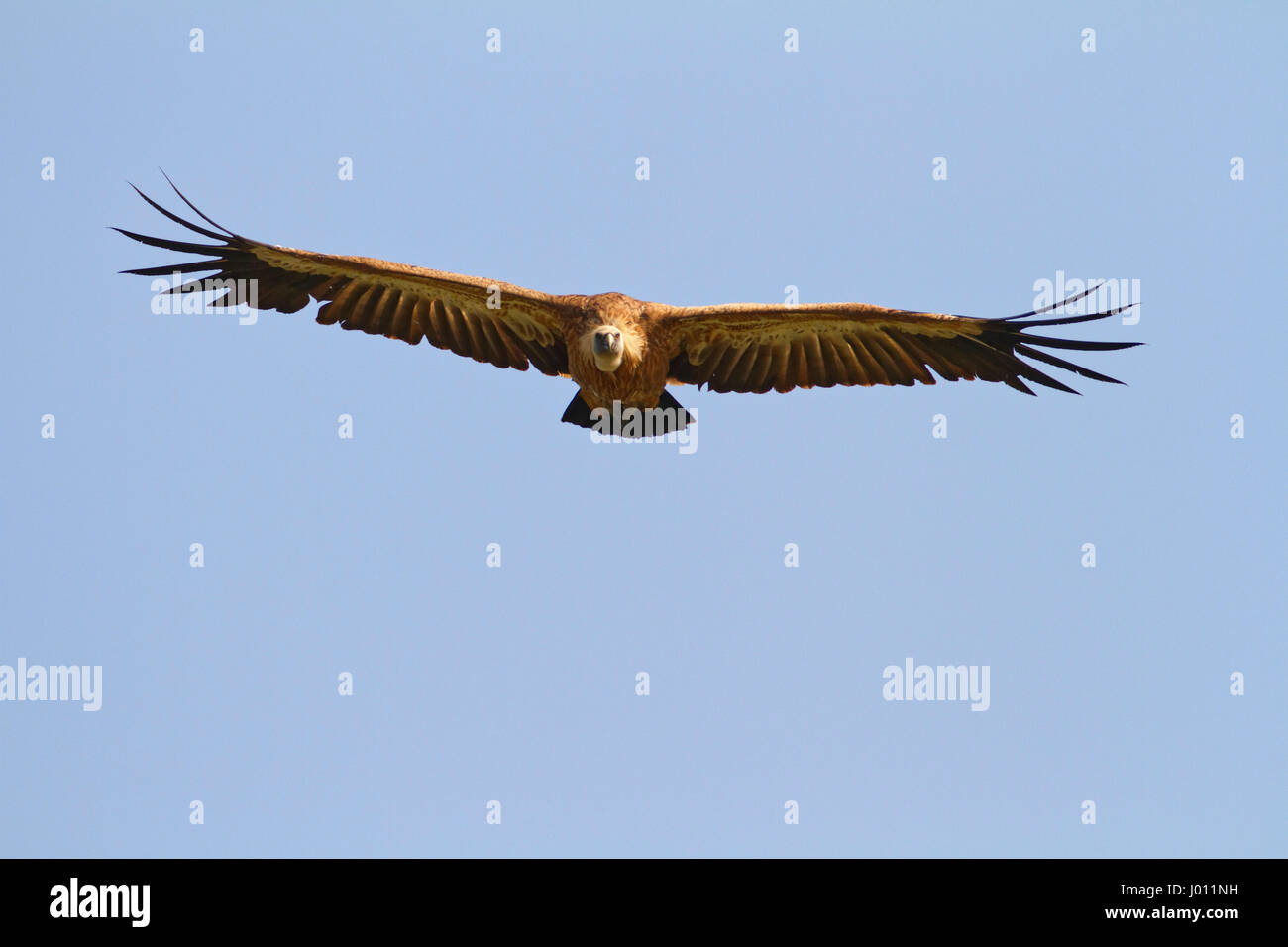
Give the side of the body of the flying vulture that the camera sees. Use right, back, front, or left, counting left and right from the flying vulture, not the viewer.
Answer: front
